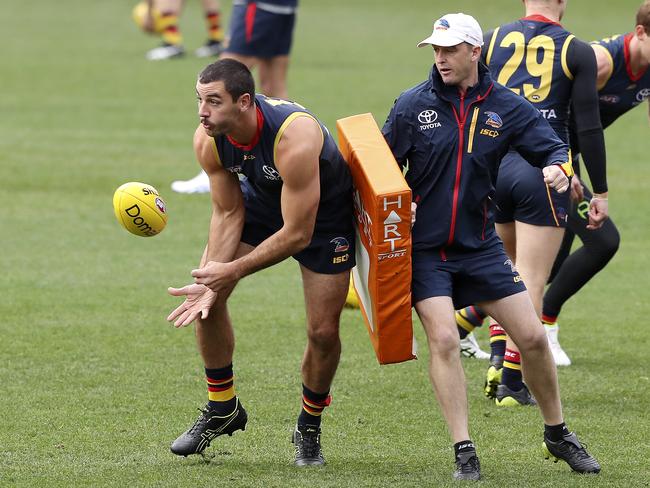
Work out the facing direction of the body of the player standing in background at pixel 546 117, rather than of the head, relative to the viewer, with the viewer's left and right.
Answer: facing away from the viewer and to the right of the viewer

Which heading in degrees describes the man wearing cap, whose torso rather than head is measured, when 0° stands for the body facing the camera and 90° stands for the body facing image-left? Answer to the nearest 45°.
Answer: approximately 0°

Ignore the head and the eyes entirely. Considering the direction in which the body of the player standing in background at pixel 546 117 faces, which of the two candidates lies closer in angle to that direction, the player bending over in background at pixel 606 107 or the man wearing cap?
the player bending over in background

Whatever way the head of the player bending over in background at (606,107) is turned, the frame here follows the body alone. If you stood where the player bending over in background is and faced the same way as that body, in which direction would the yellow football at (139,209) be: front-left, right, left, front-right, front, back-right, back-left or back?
right

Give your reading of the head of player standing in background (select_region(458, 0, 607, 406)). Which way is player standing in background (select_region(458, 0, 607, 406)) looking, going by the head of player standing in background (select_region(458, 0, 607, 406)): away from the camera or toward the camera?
away from the camera

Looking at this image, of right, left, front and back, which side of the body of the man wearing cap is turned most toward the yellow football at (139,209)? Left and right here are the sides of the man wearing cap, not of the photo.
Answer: right
